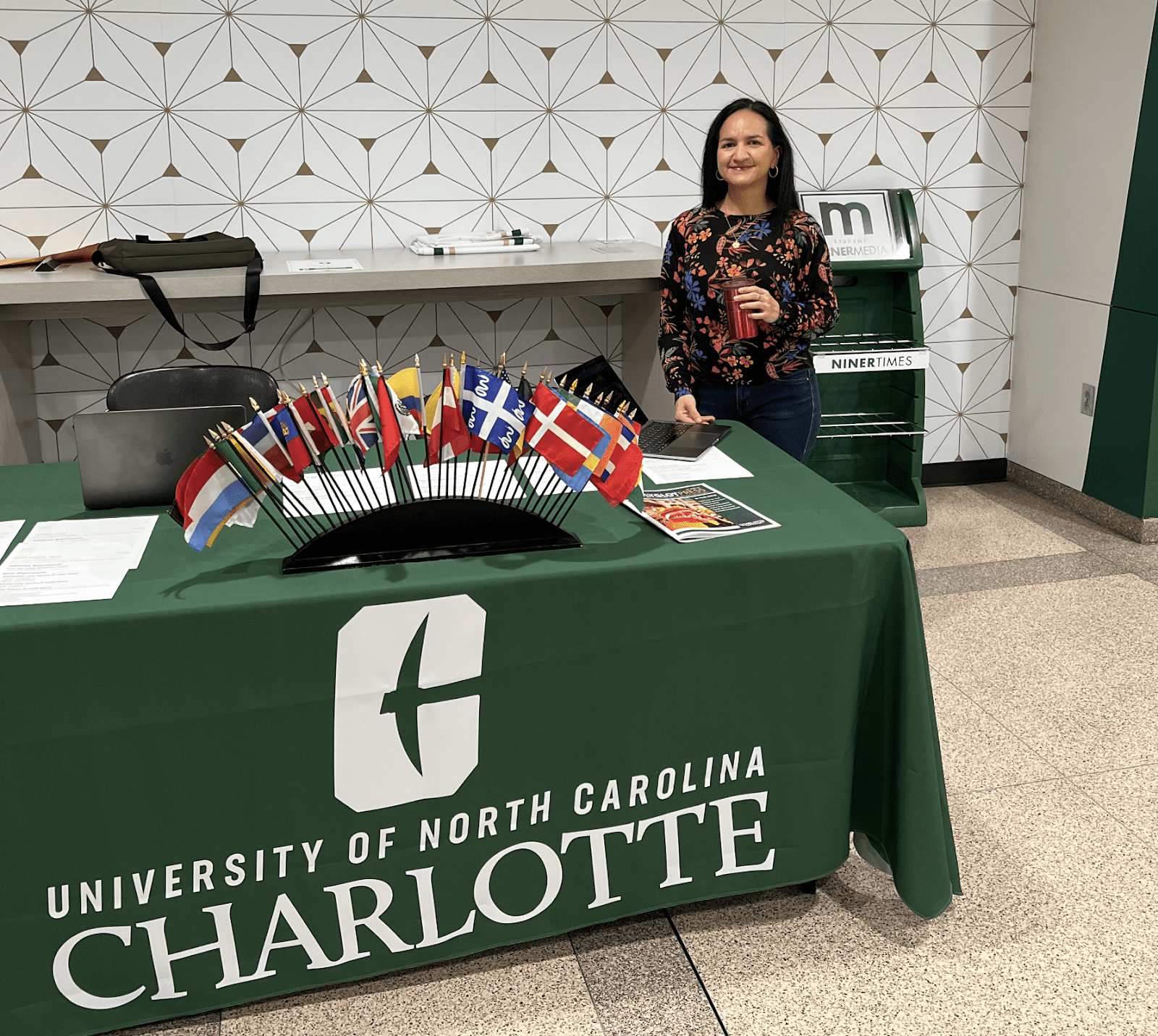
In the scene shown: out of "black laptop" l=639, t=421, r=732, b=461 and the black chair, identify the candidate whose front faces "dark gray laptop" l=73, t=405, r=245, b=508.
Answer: the black chair

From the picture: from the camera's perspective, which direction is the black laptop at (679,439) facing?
to the viewer's right

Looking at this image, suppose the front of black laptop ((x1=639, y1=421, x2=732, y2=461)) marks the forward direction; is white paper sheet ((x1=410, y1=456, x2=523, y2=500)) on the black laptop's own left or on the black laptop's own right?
on the black laptop's own right

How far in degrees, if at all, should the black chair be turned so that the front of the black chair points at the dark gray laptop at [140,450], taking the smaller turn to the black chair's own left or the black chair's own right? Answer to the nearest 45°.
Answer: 0° — it already faces it

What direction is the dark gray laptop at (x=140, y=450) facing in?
away from the camera

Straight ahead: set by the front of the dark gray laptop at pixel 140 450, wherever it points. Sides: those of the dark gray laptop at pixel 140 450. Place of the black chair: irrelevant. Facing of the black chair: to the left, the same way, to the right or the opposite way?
the opposite way

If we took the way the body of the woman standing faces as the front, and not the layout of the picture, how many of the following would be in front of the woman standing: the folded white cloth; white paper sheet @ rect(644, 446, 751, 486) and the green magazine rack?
1

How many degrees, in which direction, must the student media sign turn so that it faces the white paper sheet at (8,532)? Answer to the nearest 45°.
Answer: approximately 45° to its right

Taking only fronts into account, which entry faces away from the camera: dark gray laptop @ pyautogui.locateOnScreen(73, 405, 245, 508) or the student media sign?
the dark gray laptop

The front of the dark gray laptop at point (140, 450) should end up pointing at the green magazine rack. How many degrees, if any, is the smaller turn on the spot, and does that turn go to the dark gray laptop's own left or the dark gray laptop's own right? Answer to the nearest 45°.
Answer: approximately 45° to the dark gray laptop's own right

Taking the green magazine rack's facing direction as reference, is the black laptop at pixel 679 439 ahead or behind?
ahead

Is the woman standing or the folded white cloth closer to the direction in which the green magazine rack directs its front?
the woman standing

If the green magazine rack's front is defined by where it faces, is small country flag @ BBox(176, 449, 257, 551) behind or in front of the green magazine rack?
in front
